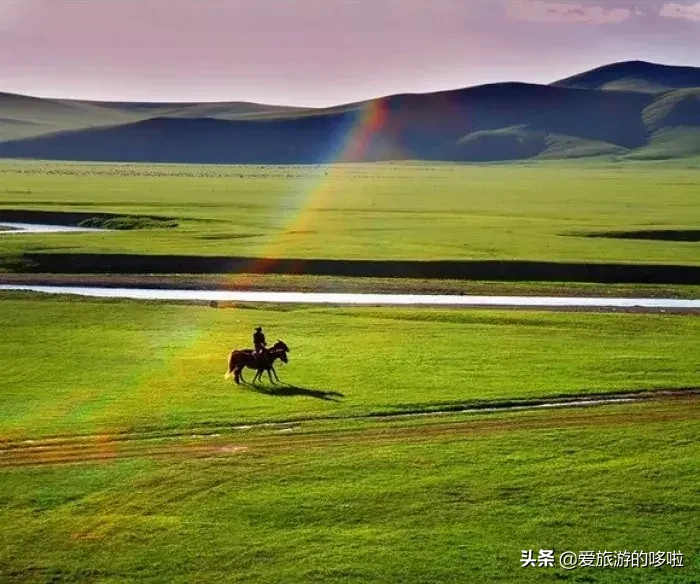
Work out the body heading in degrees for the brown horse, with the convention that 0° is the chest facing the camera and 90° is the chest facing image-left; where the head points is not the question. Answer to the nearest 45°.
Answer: approximately 270°

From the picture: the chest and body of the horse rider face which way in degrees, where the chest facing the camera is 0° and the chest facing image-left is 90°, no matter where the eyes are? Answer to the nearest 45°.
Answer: approximately 270°
